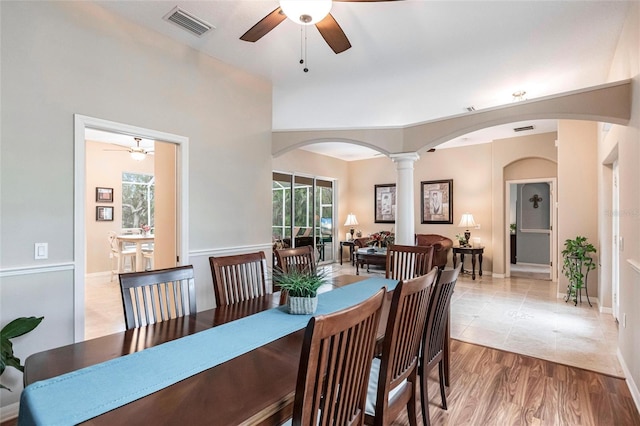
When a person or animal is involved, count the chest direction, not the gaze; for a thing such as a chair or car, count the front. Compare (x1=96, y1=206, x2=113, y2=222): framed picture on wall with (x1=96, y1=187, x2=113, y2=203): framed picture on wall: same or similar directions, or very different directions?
same or similar directions

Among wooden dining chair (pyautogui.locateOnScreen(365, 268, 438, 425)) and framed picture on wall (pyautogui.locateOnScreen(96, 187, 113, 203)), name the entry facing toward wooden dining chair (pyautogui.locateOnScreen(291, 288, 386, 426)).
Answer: the framed picture on wall

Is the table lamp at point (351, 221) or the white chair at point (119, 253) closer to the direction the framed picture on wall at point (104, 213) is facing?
the white chair

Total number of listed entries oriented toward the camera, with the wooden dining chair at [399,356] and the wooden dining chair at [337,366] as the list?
0

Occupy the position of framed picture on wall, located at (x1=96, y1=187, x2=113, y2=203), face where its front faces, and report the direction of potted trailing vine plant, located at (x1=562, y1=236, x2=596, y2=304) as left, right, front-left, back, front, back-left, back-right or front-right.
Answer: front-left

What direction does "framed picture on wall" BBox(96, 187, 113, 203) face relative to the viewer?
toward the camera

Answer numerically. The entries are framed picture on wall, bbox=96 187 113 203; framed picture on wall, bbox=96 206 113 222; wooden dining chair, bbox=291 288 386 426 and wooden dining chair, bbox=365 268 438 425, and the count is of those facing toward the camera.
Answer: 2

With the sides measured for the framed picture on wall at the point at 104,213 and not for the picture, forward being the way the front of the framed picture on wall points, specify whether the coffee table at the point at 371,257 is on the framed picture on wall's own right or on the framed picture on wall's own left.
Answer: on the framed picture on wall's own left

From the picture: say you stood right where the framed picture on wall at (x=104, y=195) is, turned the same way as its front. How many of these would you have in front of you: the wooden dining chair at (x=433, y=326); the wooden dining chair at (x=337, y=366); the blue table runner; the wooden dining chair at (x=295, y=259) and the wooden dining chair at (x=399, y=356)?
5

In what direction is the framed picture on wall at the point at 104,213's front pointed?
toward the camera

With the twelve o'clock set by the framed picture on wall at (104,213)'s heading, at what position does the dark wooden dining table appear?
The dark wooden dining table is roughly at 12 o'clock from the framed picture on wall.

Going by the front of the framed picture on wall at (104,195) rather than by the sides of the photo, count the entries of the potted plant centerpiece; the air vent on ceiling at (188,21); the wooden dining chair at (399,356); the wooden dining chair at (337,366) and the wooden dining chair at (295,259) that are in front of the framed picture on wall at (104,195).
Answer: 5

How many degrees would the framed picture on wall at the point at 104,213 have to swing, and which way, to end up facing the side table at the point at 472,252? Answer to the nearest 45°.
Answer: approximately 45° to its left

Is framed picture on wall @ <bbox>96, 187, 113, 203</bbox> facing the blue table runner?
yes

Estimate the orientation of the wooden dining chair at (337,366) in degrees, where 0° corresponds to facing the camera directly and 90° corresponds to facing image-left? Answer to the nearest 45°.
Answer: approximately 135°

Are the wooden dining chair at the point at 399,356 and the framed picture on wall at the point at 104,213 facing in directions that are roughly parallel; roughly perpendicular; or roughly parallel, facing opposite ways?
roughly parallel, facing opposite ways

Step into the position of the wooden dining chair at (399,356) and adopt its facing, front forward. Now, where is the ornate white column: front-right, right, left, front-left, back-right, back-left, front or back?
front-right

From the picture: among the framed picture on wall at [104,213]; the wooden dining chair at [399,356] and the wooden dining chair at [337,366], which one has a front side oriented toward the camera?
the framed picture on wall
